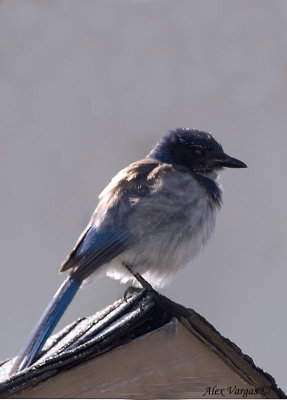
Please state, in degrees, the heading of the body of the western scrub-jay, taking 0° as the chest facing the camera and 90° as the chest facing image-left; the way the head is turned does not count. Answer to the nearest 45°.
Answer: approximately 270°
